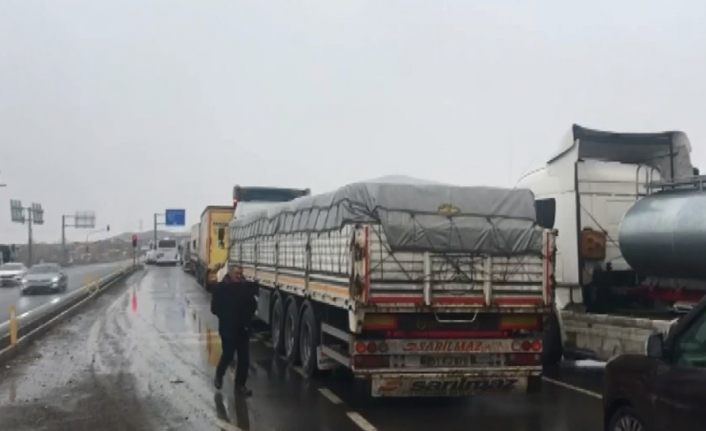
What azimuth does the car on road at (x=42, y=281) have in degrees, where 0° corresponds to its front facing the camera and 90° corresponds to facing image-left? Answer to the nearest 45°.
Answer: approximately 45°

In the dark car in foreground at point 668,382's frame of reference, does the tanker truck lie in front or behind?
in front

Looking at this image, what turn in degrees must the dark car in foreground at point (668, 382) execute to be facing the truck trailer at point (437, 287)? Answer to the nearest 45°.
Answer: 0° — it already faces it

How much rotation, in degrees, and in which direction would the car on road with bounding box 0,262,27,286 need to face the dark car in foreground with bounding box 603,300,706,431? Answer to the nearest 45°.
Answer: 0° — it already faces it

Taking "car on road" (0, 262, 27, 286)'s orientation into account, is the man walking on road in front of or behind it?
in front

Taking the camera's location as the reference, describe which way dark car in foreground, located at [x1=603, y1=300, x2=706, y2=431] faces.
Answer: facing away from the viewer and to the left of the viewer

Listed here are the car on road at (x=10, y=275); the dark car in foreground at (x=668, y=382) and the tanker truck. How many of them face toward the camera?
1

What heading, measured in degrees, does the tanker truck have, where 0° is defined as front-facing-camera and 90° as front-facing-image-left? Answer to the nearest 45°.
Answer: approximately 135°

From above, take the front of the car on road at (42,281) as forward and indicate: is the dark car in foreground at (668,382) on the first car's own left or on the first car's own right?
on the first car's own left

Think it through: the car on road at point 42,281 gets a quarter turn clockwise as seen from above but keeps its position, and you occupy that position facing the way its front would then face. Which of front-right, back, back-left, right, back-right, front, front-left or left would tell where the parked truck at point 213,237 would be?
back

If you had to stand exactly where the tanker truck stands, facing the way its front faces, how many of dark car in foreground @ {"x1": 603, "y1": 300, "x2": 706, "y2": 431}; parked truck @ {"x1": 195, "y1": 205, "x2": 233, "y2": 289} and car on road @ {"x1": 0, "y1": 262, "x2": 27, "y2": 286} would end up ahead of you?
2

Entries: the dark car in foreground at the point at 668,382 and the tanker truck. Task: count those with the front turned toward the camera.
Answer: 0

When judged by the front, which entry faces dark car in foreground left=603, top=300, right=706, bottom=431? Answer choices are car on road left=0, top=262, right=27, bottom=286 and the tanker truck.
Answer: the car on road
